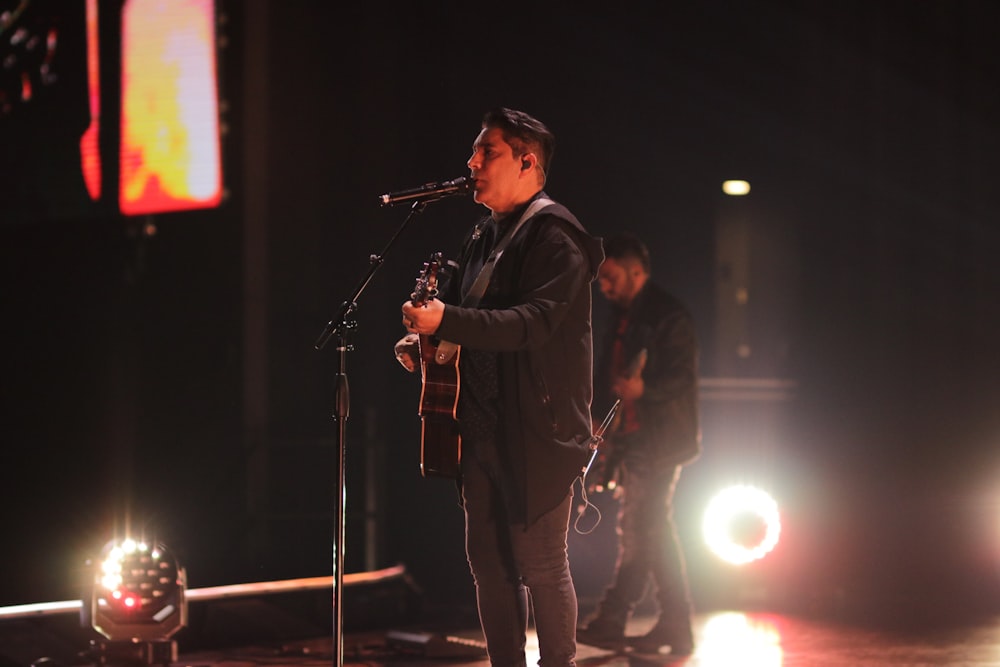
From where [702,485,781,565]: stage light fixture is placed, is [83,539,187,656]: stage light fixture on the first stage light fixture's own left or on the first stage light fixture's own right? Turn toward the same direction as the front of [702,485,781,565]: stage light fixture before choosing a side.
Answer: on the first stage light fixture's own right

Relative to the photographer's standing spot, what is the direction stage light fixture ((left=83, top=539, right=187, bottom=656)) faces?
facing the viewer

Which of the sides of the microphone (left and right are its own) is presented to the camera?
right

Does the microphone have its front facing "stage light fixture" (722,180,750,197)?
no

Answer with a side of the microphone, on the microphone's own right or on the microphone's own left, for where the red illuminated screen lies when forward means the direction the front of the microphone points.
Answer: on the microphone's own left

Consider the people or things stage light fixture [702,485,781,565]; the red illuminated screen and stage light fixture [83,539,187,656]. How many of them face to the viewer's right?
0

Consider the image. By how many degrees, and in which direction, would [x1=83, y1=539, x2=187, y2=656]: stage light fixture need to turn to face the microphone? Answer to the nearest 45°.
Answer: approximately 45° to its left

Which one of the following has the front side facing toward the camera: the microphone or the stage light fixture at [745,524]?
the stage light fixture

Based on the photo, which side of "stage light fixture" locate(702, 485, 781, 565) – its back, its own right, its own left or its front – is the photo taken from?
front

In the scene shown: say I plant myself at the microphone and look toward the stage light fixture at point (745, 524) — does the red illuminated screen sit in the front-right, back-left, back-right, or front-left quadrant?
front-left

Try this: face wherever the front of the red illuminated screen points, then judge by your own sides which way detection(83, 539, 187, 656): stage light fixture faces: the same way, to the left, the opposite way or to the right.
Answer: the same way

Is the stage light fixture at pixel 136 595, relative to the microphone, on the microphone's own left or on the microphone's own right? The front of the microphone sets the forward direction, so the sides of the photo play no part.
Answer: on the microphone's own left

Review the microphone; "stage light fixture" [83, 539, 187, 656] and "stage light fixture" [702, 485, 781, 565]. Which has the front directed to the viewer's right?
the microphone

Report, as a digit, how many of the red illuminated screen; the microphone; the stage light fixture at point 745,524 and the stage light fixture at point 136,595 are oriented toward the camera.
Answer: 3

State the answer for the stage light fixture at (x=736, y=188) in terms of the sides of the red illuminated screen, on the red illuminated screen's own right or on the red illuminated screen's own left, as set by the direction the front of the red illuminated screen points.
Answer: on the red illuminated screen's own left

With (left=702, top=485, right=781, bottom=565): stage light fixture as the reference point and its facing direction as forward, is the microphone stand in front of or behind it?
in front

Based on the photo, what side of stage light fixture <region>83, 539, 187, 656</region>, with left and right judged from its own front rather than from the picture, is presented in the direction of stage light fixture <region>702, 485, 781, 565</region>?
left

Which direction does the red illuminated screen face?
toward the camera
